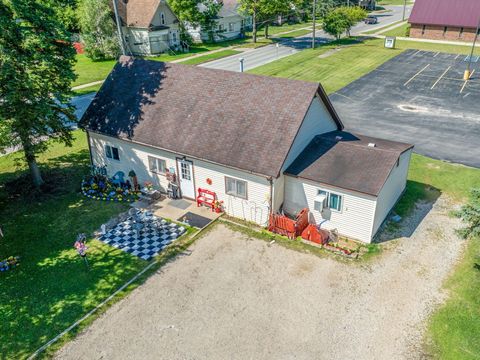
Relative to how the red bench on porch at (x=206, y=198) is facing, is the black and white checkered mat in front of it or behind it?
in front

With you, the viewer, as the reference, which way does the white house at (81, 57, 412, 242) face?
facing the viewer and to the left of the viewer

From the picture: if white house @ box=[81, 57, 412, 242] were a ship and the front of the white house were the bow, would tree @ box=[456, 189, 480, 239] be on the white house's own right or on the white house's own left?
on the white house's own left

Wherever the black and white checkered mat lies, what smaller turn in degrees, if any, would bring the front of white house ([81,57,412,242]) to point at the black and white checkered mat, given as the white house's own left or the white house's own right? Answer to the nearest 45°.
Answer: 0° — it already faces it

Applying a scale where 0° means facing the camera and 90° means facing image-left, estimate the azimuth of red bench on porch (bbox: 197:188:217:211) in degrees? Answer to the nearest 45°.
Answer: approximately 45°

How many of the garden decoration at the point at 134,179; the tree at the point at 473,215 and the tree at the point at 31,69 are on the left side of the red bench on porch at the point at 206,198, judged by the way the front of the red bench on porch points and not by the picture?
1

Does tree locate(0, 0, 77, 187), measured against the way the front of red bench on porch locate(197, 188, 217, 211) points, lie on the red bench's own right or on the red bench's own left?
on the red bench's own right
